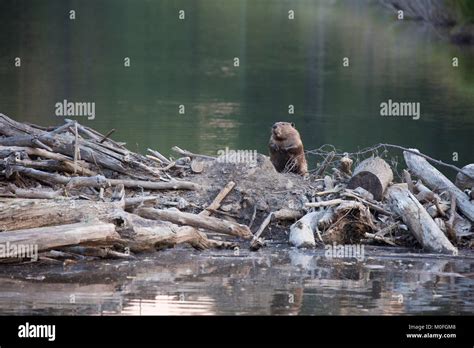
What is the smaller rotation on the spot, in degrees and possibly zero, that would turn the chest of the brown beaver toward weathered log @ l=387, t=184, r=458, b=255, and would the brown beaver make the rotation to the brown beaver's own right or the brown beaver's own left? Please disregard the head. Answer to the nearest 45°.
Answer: approximately 90° to the brown beaver's own left

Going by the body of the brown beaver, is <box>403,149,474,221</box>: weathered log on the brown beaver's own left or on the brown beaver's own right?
on the brown beaver's own left

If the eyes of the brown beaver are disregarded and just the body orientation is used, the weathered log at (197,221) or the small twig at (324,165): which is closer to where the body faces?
the weathered log

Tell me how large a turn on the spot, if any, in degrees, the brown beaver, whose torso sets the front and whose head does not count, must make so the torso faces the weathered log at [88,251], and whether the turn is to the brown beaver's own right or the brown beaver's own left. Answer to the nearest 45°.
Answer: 0° — it already faces it

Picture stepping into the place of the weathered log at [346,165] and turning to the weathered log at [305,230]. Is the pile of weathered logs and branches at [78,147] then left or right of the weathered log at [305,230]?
right

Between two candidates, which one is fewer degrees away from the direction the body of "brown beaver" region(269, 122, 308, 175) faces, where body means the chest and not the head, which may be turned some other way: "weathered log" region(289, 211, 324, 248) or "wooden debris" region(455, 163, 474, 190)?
the weathered log

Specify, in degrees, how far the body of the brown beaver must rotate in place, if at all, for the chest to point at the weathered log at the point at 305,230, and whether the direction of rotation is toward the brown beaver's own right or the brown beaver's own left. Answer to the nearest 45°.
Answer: approximately 45° to the brown beaver's own left

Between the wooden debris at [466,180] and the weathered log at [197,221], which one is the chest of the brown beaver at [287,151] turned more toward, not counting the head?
the weathered log

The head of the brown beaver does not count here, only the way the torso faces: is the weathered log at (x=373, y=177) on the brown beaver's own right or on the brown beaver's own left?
on the brown beaver's own left

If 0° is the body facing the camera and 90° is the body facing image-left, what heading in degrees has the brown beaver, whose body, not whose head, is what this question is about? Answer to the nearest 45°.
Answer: approximately 45°
